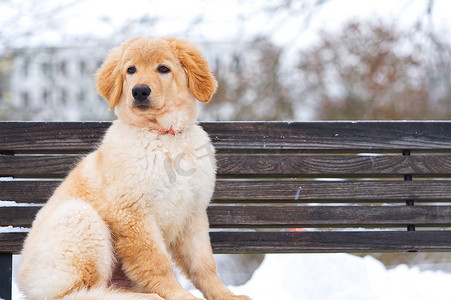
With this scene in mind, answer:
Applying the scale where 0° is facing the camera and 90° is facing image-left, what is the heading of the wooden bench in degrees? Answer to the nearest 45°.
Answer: approximately 0°

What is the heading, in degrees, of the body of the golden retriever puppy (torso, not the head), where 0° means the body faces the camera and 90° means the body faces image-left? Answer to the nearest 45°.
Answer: approximately 315°
